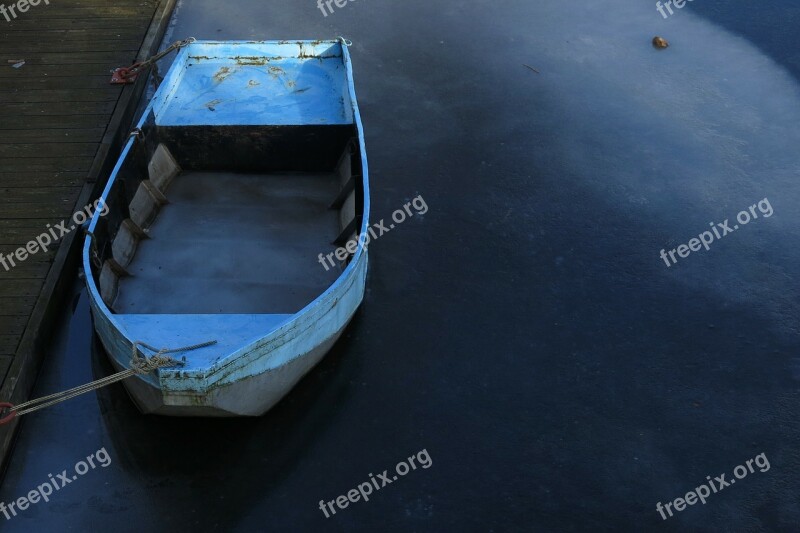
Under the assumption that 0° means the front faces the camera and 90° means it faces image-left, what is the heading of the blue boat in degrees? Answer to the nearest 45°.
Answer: approximately 0°

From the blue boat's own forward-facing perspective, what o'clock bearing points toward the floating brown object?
The floating brown object is roughly at 8 o'clock from the blue boat.
